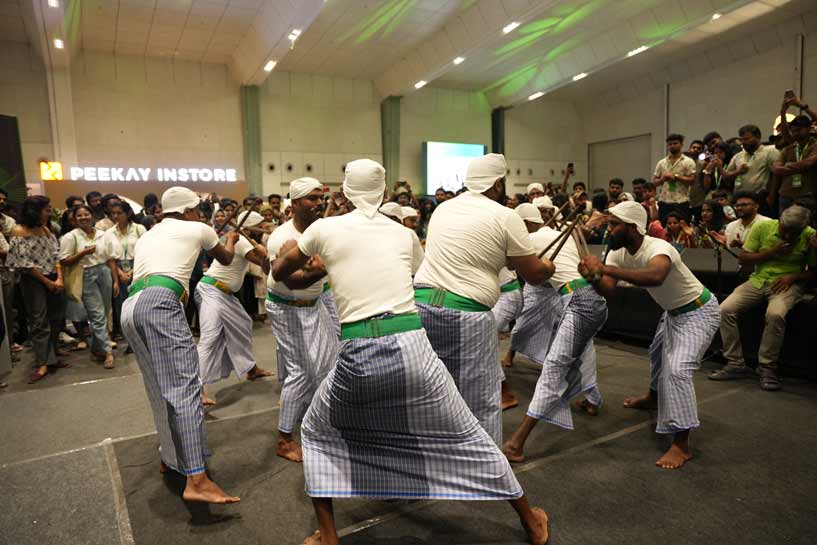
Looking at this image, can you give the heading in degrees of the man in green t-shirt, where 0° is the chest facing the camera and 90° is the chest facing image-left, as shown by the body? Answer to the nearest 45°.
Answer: approximately 45°

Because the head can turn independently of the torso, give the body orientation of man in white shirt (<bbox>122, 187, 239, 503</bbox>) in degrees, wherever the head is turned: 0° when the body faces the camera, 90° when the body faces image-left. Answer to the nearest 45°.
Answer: approximately 225°

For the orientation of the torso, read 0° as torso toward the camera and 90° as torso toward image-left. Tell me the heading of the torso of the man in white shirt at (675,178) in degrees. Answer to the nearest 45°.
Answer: approximately 0°

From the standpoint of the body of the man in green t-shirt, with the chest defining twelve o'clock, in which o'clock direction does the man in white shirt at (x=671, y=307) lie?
The man in white shirt is roughly at 11 o'clock from the man in green t-shirt.

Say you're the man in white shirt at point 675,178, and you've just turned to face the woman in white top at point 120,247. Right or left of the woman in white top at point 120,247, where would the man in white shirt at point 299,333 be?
left

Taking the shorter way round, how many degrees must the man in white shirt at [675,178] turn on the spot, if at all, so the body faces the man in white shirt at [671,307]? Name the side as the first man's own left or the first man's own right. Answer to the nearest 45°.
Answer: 0° — they already face them

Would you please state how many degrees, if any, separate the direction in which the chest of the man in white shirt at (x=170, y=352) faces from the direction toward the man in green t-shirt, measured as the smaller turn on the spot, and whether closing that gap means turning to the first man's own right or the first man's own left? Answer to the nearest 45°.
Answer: approximately 45° to the first man's own right

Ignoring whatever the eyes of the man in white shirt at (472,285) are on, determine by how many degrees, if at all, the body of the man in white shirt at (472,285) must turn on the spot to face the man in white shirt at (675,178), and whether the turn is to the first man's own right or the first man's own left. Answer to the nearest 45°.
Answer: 0° — they already face them

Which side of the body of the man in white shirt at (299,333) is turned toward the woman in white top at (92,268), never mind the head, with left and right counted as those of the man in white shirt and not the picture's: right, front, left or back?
back

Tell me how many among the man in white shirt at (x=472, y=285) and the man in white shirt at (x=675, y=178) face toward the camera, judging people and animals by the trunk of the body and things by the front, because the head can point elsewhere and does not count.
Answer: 1

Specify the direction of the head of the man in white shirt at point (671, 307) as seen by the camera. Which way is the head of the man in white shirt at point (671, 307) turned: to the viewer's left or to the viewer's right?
to the viewer's left
